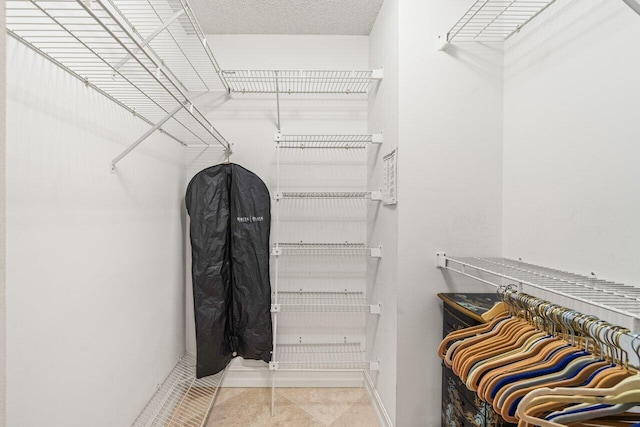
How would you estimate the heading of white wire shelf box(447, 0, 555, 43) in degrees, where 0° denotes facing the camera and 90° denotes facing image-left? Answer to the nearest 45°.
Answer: approximately 90°

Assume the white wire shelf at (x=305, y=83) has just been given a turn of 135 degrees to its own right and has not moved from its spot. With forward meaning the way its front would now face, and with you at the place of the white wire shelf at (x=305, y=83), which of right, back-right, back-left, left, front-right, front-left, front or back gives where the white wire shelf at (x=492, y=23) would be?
back

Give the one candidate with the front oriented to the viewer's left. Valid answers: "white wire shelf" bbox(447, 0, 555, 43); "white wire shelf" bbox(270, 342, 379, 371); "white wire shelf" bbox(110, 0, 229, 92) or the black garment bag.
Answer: "white wire shelf" bbox(447, 0, 555, 43)

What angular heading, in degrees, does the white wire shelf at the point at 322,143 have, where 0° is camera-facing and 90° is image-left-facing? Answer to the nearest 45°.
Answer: approximately 0°

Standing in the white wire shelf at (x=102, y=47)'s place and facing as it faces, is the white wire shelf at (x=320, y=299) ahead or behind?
ahead

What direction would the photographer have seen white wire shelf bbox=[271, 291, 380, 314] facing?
facing the viewer

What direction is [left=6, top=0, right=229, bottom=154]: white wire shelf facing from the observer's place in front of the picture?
facing to the right of the viewer

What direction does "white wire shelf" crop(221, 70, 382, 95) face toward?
toward the camera

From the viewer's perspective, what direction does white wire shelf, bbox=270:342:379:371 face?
toward the camera

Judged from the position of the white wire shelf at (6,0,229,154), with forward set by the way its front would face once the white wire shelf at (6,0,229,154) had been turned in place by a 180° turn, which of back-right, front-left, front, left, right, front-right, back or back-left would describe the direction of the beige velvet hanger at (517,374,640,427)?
back-left
